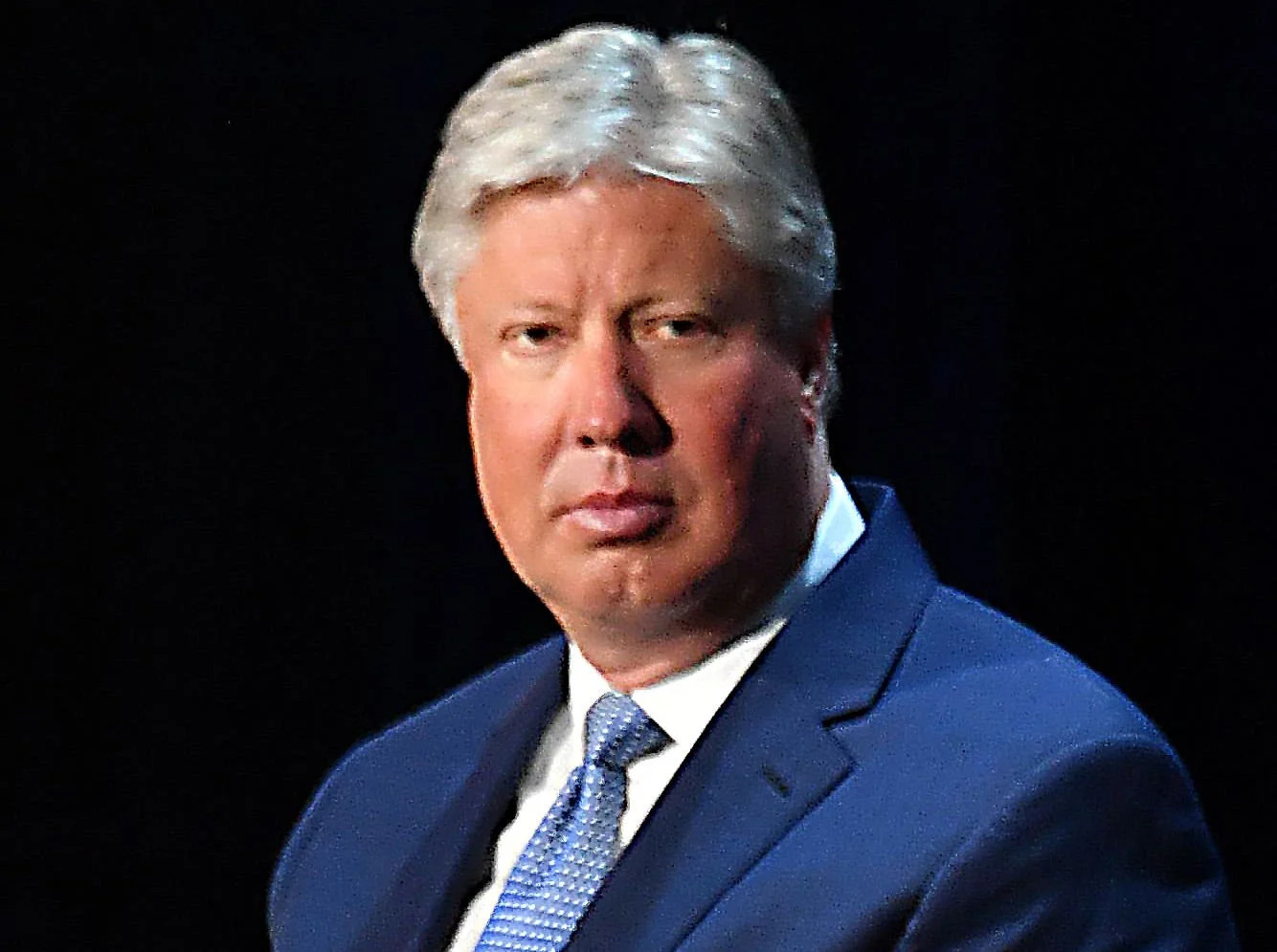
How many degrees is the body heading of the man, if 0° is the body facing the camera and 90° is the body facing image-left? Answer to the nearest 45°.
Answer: approximately 45°

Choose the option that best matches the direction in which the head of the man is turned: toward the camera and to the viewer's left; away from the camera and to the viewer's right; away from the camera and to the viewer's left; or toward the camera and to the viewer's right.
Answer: toward the camera and to the viewer's left
